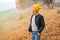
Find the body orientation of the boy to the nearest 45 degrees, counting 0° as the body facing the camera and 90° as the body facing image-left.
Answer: approximately 45°
